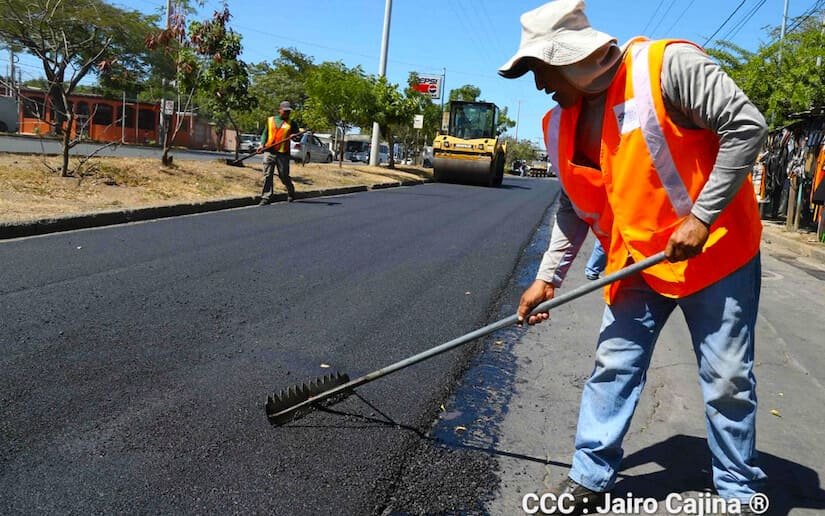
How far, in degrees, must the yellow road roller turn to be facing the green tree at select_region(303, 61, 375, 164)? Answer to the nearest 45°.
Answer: approximately 90° to its right

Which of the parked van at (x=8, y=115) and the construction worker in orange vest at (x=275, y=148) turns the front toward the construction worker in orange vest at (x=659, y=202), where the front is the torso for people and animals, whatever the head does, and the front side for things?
the construction worker in orange vest at (x=275, y=148)

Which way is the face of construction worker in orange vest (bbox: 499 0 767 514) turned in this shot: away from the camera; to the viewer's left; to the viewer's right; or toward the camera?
to the viewer's left

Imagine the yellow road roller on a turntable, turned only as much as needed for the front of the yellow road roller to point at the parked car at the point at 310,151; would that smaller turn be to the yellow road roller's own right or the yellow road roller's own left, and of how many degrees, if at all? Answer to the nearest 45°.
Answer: approximately 135° to the yellow road roller's own right

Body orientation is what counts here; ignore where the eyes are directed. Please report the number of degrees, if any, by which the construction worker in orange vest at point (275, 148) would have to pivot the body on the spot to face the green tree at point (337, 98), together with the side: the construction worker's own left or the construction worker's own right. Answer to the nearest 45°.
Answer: approximately 180°

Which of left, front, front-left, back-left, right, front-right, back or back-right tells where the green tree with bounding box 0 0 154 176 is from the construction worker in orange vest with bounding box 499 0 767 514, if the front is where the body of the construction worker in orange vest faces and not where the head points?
right

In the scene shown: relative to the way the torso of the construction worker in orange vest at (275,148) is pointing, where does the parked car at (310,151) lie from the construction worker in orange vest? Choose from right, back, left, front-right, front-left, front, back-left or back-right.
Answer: back

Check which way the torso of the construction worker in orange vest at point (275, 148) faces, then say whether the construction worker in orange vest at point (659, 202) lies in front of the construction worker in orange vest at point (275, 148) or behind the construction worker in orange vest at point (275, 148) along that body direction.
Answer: in front
